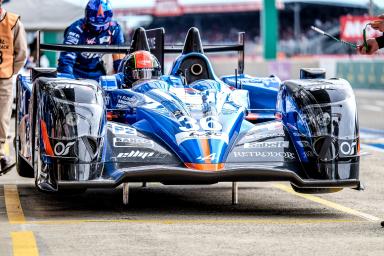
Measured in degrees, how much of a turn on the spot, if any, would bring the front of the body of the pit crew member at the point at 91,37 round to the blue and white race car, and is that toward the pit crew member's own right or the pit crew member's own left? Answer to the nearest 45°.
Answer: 0° — they already face it

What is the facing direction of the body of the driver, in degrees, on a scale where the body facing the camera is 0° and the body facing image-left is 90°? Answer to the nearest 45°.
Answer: approximately 315°

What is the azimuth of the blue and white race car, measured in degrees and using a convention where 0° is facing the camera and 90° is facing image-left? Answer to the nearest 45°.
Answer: approximately 0°

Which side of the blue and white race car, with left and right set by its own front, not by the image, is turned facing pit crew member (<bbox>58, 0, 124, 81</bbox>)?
back

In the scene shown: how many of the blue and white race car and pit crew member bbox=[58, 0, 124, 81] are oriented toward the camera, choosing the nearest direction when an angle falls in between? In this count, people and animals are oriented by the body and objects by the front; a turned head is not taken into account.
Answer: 2
